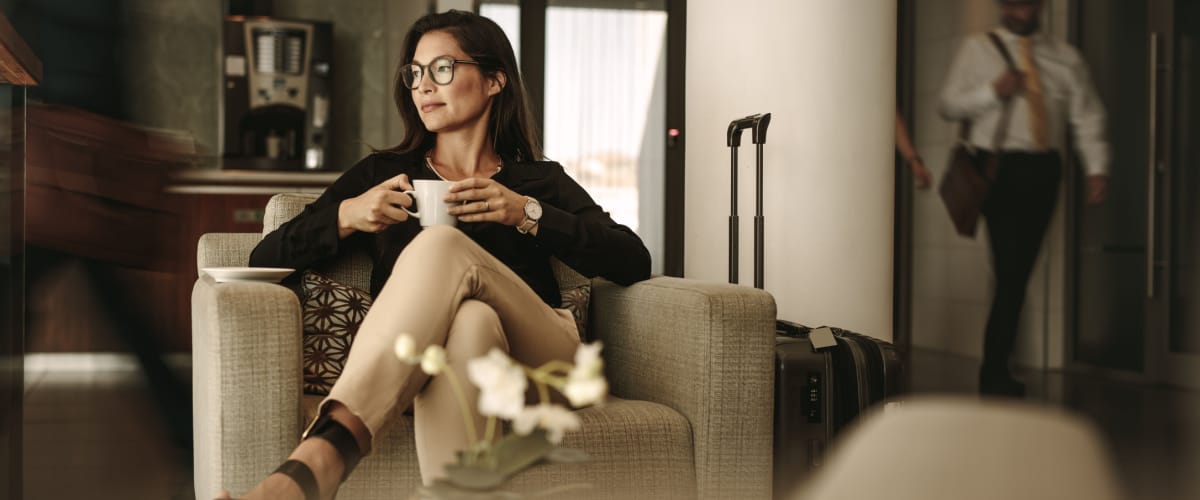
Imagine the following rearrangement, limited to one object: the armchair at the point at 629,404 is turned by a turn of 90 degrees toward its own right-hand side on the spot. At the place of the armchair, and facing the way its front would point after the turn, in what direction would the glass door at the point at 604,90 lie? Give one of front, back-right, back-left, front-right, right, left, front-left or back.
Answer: right

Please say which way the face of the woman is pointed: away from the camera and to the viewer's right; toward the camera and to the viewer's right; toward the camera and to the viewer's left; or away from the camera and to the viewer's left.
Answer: toward the camera and to the viewer's left

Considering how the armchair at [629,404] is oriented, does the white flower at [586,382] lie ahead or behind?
ahead

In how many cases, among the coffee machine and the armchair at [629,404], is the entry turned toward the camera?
2

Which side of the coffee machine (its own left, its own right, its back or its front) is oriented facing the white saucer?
front

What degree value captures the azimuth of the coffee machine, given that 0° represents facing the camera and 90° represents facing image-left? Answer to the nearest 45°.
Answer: approximately 0°

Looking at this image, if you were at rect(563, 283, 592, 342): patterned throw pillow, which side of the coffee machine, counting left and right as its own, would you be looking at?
front

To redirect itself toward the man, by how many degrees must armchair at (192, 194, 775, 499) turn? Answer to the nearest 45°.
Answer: approximately 135° to its left

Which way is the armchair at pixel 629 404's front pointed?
toward the camera

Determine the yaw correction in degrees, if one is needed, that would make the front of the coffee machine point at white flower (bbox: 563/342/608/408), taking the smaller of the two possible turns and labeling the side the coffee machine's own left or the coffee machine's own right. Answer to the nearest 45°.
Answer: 0° — it already faces it

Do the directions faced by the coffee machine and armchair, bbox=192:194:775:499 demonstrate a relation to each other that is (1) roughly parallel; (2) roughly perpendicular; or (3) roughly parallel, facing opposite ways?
roughly parallel
